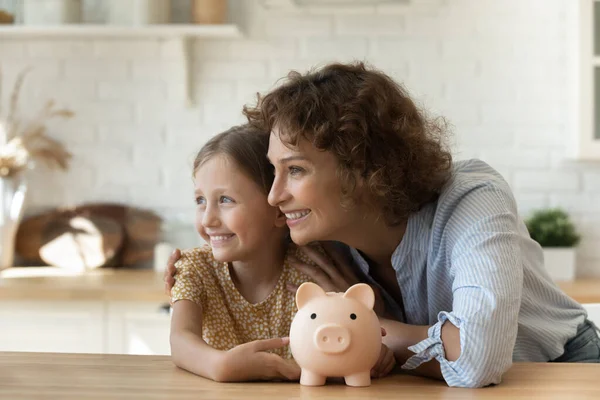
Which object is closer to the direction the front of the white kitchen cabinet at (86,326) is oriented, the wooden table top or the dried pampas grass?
the wooden table top

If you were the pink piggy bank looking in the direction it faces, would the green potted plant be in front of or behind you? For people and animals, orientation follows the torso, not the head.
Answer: behind

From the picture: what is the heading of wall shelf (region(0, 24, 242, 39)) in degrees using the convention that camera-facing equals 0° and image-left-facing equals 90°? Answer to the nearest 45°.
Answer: approximately 0°

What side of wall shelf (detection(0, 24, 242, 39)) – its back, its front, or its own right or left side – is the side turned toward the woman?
front

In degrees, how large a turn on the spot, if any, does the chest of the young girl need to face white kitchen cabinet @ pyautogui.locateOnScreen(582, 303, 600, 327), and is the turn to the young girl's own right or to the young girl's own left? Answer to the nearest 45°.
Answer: approximately 135° to the young girl's own left

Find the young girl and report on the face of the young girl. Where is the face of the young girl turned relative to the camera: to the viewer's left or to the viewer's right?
to the viewer's left

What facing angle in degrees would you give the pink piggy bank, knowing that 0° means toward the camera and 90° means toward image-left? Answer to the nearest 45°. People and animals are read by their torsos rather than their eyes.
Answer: approximately 0°
